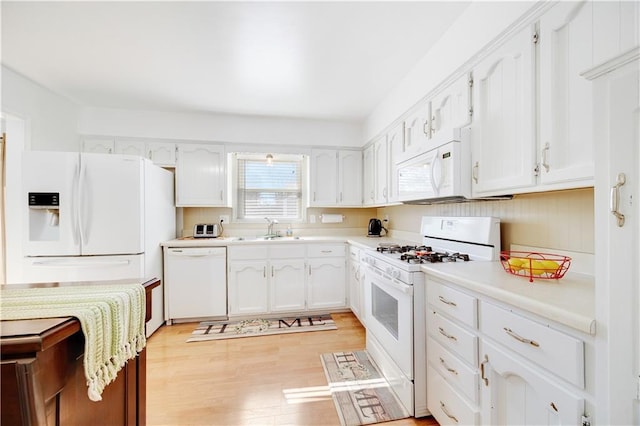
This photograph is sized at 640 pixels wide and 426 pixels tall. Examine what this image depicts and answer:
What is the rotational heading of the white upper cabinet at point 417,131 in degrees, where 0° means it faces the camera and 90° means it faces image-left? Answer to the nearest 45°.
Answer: approximately 45°

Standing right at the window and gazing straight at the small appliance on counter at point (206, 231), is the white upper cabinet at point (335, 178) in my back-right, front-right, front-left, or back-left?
back-left

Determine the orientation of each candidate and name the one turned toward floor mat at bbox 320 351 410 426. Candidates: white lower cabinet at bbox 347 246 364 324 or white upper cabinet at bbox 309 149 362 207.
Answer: the white upper cabinet

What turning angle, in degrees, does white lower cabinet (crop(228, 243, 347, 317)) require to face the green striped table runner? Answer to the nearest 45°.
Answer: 0° — it already faces it

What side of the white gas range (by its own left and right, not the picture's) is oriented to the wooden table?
front

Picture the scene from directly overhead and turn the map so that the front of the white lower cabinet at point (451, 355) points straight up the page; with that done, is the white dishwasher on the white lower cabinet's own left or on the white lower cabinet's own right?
on the white lower cabinet's own right

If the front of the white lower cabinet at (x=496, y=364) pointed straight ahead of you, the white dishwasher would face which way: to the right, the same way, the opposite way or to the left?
to the left

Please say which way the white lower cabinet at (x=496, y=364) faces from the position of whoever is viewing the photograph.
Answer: facing the viewer and to the left of the viewer

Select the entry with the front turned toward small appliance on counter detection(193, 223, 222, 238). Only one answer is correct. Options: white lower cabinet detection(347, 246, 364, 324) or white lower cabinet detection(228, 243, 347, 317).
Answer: white lower cabinet detection(347, 246, 364, 324)

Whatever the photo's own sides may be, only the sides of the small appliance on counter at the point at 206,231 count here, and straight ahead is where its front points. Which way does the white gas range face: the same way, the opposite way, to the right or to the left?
to the right

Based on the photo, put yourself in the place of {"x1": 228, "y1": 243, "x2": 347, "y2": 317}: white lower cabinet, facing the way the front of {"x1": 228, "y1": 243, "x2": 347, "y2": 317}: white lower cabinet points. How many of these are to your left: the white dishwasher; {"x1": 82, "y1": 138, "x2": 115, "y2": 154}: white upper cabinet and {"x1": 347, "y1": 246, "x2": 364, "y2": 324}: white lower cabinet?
1
